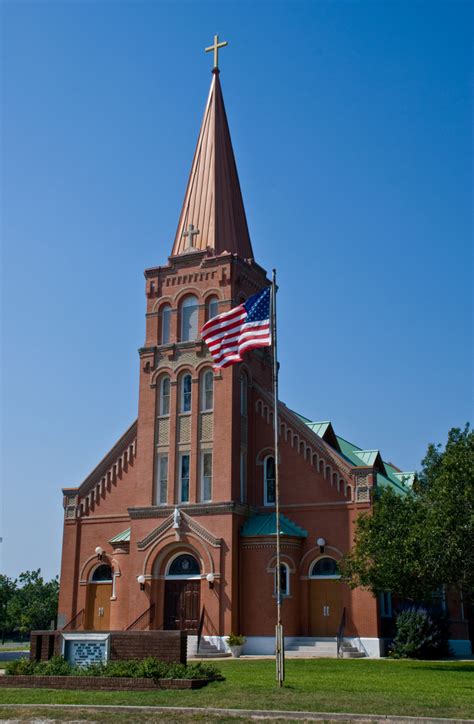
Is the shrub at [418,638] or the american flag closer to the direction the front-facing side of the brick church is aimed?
the american flag

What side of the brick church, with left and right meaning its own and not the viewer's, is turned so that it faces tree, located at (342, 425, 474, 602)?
left

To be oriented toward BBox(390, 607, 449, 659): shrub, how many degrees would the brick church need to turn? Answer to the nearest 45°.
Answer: approximately 90° to its left

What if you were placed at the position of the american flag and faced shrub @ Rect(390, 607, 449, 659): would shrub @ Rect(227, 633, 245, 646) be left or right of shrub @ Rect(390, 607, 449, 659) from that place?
left

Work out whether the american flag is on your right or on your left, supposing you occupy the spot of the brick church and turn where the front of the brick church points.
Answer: on your left

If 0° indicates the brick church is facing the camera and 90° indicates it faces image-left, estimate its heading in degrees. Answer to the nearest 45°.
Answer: approximately 45°
